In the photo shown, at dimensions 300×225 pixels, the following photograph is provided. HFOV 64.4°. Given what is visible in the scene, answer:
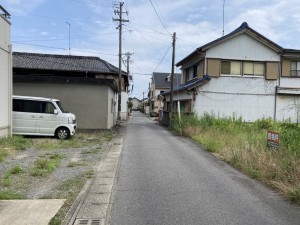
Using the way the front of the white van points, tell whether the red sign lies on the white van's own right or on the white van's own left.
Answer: on the white van's own right

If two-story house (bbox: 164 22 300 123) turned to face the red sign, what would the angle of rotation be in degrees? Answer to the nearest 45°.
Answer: approximately 90° to its left

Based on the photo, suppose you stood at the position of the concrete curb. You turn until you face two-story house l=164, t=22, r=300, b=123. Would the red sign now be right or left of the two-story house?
right

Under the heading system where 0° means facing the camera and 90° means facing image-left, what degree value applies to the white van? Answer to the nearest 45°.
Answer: approximately 270°

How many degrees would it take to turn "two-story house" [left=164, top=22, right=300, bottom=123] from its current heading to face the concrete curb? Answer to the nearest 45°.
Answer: approximately 90° to its left

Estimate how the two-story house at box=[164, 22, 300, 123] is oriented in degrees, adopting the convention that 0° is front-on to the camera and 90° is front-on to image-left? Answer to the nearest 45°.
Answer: approximately 90°

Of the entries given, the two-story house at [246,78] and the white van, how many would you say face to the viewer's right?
1

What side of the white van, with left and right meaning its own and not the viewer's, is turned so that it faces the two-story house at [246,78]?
front

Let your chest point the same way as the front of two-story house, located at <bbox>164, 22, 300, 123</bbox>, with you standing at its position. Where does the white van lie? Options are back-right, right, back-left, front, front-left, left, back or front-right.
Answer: front-left
